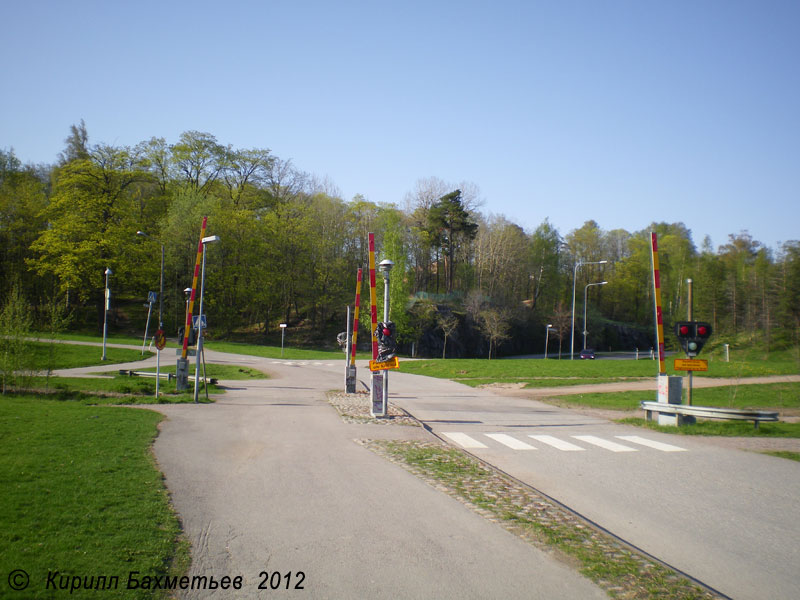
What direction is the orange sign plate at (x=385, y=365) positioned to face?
toward the camera

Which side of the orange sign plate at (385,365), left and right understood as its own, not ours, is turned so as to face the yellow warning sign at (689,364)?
left

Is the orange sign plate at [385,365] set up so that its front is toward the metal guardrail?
no

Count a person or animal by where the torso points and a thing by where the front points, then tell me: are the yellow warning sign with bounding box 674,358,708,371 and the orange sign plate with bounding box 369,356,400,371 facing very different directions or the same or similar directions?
same or similar directions

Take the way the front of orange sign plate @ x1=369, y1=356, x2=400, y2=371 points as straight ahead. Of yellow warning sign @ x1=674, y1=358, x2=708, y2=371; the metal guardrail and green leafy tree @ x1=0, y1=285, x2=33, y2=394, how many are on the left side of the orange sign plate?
2

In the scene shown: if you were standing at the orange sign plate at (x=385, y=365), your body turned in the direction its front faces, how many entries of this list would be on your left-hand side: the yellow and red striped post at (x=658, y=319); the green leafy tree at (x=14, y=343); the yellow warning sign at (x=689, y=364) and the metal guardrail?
3

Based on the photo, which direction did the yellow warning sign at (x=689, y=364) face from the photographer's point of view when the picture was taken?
facing the viewer

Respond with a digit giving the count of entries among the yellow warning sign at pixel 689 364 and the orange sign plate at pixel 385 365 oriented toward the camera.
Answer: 2

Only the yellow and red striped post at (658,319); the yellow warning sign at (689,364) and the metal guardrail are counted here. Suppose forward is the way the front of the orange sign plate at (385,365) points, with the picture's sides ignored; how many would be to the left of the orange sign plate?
3

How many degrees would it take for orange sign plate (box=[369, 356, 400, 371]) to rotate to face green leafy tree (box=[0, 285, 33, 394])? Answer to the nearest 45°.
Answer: approximately 90° to its right

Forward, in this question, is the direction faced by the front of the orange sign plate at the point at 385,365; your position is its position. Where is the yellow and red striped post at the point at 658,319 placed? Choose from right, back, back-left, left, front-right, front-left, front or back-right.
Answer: left
